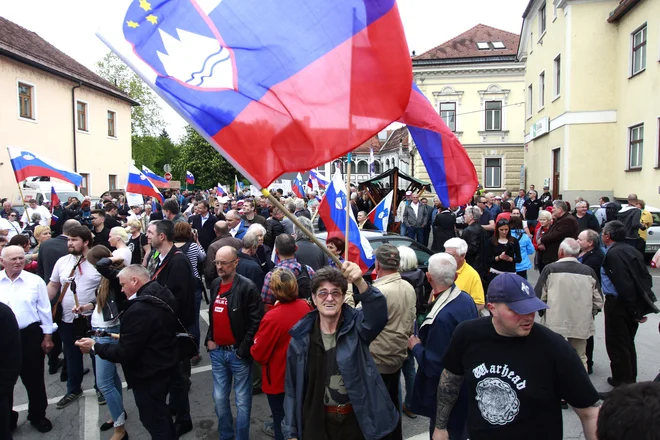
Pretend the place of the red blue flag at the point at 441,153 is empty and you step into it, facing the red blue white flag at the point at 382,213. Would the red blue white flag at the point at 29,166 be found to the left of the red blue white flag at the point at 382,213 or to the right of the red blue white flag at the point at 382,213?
left

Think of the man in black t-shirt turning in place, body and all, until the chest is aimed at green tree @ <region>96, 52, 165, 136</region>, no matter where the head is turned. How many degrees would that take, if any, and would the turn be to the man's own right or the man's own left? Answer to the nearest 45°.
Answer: approximately 135° to the man's own right

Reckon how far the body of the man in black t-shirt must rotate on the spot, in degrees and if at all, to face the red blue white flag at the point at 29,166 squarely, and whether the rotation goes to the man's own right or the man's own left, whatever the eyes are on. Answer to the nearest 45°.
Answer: approximately 135° to the man's own right

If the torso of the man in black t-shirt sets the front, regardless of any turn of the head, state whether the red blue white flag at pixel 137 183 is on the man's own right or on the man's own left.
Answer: on the man's own right

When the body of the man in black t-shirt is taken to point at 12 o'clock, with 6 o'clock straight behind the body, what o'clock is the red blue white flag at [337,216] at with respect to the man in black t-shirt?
The red blue white flag is roughly at 5 o'clock from the man in black t-shirt.

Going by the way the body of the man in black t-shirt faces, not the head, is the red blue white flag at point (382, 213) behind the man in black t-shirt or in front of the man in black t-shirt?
behind

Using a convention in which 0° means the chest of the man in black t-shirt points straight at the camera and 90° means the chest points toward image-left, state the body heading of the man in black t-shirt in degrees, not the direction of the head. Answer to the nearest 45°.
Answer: approximately 0°

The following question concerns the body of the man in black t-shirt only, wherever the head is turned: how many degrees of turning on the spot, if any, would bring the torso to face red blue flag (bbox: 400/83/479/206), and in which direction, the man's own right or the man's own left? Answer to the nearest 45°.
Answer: approximately 180°
